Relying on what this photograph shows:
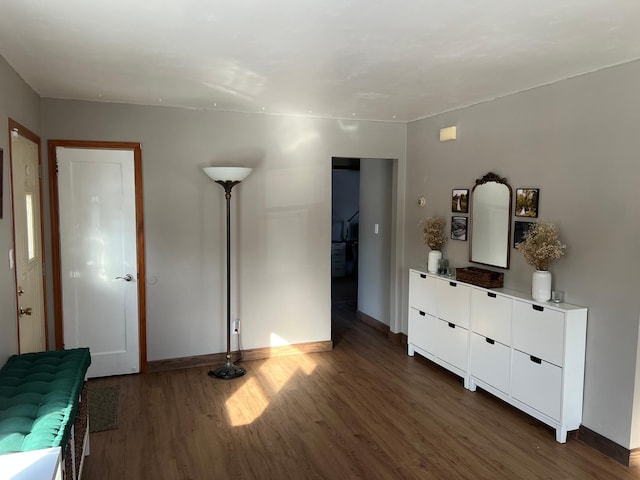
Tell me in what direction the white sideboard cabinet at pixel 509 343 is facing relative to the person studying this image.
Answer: facing the viewer and to the left of the viewer

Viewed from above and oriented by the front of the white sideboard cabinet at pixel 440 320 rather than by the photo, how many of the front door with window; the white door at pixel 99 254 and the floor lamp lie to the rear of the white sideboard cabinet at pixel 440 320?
0

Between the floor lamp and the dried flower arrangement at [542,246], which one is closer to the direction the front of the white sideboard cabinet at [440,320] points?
the floor lamp

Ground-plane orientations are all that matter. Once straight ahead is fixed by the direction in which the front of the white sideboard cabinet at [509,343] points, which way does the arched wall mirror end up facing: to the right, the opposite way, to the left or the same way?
the same way

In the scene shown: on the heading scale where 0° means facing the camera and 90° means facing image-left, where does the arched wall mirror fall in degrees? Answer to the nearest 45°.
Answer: approximately 45°

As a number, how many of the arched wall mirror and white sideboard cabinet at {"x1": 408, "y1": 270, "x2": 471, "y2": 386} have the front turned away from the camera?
0

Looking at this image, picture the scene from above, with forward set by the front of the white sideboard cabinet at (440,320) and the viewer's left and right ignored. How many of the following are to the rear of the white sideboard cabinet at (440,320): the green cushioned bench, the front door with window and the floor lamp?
0

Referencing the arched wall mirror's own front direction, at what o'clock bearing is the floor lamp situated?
The floor lamp is roughly at 1 o'clock from the arched wall mirror.

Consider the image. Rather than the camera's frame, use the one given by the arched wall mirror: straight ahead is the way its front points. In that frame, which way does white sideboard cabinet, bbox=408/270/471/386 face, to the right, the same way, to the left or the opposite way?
the same way

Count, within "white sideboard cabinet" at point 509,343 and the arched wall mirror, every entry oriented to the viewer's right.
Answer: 0

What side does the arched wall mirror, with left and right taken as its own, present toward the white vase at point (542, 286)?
left

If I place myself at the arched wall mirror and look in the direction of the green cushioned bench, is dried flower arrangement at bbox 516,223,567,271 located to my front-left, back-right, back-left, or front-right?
front-left
